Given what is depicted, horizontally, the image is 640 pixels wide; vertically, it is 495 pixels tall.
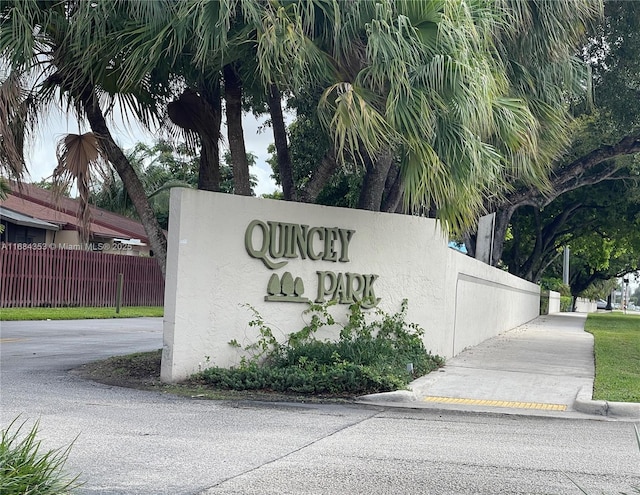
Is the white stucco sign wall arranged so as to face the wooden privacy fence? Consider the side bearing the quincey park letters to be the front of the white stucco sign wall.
no

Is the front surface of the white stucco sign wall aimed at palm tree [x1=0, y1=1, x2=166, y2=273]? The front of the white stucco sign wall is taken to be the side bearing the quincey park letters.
no

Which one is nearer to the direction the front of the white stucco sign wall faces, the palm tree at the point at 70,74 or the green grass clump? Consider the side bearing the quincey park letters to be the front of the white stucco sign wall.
the green grass clump

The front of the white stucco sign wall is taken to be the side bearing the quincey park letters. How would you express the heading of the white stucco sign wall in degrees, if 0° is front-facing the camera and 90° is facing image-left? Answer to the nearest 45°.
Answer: approximately 315°

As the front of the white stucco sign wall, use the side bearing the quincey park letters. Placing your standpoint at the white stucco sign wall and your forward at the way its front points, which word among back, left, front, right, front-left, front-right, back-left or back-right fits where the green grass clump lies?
front-right
